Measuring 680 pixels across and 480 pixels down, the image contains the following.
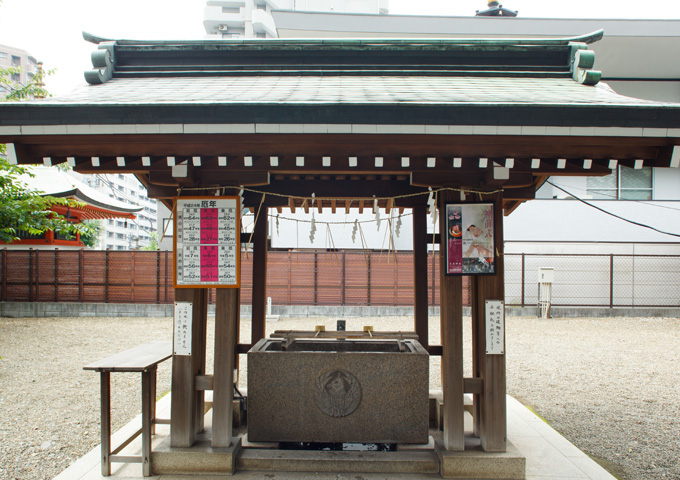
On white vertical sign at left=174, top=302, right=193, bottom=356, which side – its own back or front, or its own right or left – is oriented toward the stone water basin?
left

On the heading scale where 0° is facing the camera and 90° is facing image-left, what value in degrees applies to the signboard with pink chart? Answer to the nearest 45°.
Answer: approximately 0°

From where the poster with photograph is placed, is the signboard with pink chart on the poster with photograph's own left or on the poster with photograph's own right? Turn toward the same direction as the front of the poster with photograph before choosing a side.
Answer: on the poster with photograph's own right

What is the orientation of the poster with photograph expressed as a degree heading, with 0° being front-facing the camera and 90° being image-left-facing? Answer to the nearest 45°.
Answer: approximately 0°

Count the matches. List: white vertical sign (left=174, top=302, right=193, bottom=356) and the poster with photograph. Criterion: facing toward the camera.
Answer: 2
